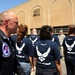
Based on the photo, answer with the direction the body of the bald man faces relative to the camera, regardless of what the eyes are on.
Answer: to the viewer's right

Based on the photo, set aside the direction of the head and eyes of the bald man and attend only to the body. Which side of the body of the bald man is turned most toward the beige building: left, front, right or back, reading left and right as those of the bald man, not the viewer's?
left

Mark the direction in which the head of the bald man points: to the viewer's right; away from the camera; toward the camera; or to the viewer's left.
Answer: to the viewer's right
